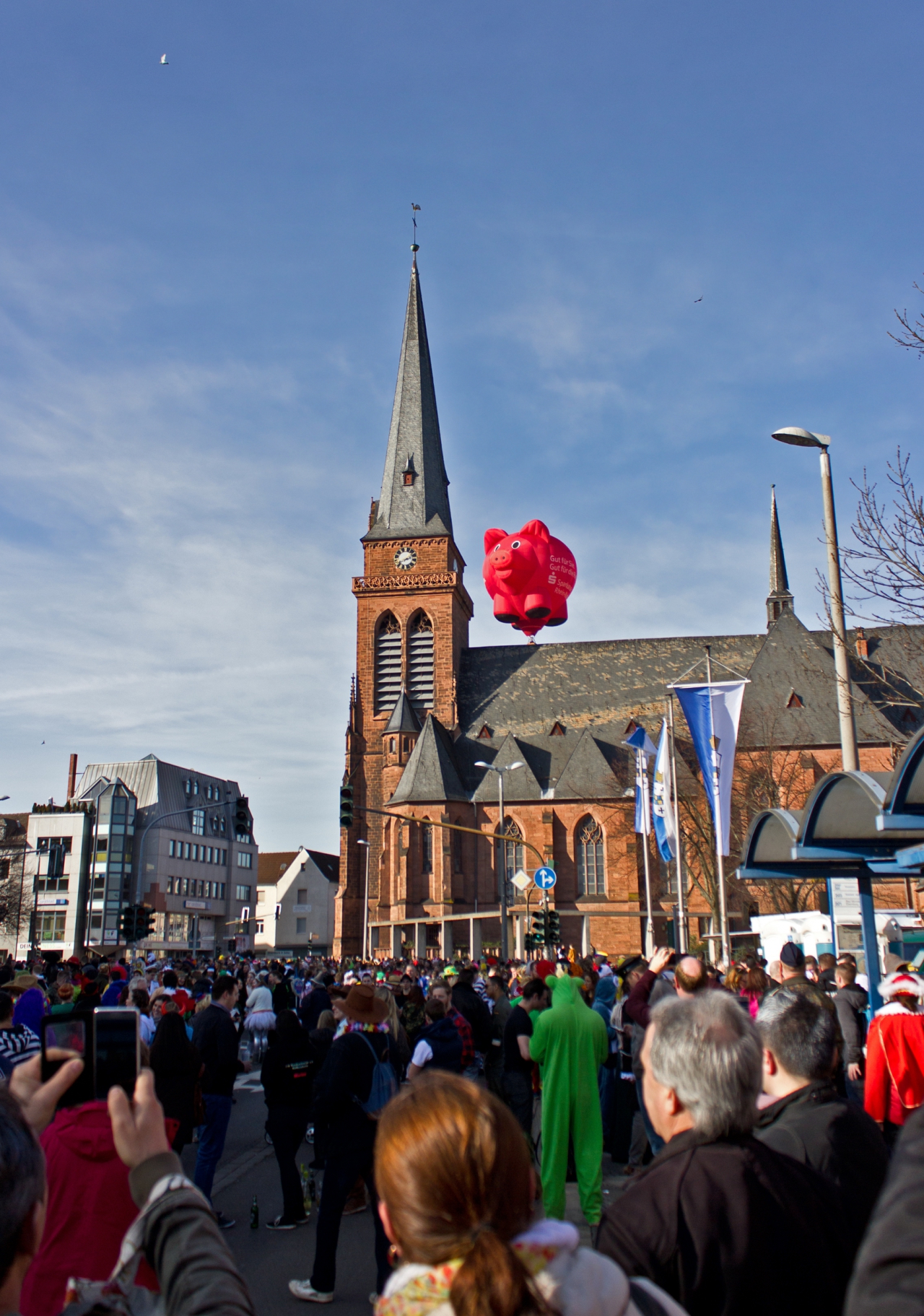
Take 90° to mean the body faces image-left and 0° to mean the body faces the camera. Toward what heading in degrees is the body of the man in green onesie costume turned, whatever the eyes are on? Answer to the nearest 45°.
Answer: approximately 180°

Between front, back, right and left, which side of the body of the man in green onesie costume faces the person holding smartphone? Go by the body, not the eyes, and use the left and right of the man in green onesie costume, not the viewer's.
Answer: back

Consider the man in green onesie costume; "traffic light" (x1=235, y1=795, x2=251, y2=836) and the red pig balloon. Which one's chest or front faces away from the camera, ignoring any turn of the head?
the man in green onesie costume

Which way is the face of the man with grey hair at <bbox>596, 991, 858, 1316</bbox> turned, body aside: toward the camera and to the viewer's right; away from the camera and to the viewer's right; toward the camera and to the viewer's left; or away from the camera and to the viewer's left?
away from the camera and to the viewer's left

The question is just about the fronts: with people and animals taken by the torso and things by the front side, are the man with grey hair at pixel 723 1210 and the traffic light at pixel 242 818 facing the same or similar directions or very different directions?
very different directions

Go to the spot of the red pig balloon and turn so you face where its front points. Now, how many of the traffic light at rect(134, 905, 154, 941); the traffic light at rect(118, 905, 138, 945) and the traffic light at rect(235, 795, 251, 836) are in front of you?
3

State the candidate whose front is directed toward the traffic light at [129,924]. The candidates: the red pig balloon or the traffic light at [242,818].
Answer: the red pig balloon

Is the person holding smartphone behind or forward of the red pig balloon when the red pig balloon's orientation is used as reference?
forward

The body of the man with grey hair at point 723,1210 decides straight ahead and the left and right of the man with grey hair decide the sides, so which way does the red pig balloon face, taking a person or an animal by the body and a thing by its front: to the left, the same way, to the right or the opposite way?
to the left

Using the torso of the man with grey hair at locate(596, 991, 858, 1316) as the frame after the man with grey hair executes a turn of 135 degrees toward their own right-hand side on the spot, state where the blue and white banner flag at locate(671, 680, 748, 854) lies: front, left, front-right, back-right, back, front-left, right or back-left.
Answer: left

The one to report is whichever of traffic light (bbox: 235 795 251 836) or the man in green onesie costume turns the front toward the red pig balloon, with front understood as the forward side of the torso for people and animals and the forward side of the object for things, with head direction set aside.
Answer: the man in green onesie costume

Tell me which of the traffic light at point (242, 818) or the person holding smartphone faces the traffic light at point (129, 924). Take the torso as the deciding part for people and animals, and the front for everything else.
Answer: the person holding smartphone

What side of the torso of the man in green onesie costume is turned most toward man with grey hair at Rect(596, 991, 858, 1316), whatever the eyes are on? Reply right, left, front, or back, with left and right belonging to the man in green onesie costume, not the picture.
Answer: back

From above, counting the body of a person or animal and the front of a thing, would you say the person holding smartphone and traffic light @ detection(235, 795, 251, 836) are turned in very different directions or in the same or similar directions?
very different directions

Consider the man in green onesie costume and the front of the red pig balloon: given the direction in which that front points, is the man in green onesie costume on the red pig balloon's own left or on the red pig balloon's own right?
on the red pig balloon's own left

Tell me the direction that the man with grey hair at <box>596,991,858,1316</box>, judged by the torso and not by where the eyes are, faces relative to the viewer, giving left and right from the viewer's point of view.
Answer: facing away from the viewer and to the left of the viewer
